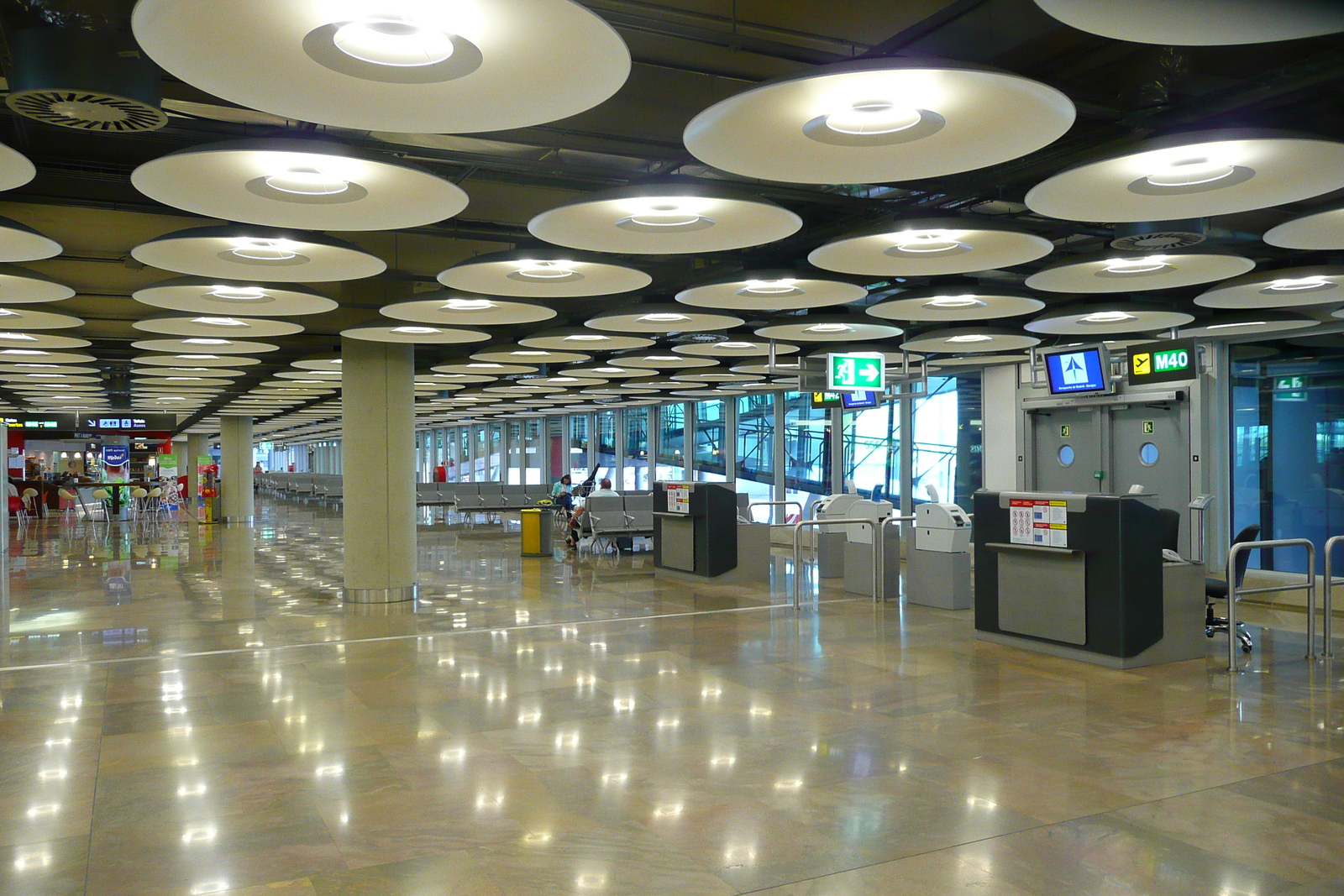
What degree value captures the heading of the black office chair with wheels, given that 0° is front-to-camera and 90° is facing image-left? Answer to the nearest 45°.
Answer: approximately 90°

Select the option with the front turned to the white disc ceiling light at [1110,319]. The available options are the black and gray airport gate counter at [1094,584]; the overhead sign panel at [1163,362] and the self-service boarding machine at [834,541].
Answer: the overhead sign panel

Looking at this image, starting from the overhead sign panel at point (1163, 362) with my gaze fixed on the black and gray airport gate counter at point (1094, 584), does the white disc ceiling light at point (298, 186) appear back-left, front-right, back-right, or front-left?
front-right

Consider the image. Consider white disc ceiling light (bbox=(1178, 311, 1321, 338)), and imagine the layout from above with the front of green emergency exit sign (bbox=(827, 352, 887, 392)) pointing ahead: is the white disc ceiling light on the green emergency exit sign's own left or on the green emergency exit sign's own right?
on the green emergency exit sign's own left

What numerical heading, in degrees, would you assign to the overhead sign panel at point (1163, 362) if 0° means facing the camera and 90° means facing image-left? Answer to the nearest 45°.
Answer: approximately 45°

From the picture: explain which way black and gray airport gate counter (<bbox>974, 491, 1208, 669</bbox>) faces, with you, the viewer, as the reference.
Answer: facing the viewer and to the left of the viewer

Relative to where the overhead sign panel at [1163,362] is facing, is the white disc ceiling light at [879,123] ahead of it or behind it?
ahead

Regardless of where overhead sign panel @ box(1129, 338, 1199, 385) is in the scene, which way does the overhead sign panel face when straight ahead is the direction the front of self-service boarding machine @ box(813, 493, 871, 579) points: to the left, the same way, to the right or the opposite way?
the same way

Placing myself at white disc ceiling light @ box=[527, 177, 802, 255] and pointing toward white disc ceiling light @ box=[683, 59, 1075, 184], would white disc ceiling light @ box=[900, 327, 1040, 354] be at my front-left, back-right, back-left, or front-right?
back-left

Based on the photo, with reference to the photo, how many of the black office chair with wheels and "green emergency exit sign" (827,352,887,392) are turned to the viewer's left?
1

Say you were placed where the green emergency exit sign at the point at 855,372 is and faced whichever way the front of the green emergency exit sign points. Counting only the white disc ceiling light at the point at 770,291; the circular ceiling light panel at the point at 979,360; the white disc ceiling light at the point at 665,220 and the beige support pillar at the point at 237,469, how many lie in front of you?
2

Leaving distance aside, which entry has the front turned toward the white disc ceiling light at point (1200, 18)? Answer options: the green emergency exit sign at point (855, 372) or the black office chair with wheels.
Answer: the green emergency exit sign

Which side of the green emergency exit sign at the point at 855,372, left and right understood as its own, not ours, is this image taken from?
front

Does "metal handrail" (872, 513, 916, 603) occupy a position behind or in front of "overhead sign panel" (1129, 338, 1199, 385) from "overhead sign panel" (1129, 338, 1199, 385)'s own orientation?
in front

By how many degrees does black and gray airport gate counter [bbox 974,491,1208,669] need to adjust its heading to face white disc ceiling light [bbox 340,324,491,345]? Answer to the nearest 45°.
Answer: approximately 45° to its right

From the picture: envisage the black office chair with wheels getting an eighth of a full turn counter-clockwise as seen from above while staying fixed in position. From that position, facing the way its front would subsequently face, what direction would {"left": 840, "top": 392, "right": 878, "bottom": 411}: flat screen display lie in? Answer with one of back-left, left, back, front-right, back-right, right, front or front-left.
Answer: right
